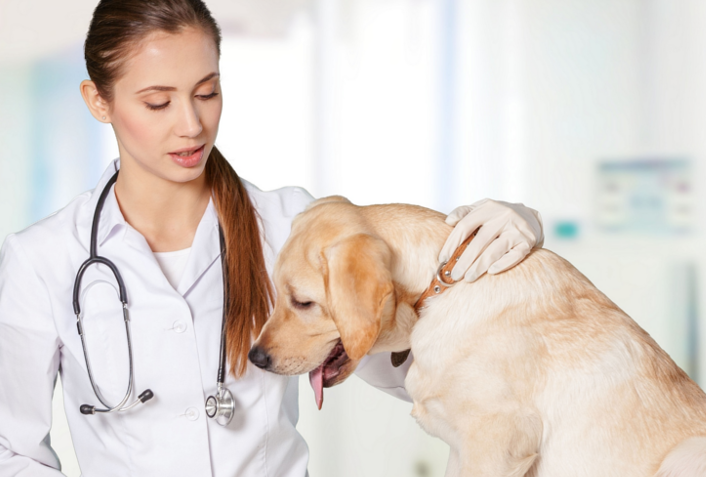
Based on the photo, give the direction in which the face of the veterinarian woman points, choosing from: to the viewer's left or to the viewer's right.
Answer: to the viewer's right

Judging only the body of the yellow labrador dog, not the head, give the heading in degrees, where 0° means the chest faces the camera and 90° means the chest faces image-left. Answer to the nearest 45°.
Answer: approximately 90°

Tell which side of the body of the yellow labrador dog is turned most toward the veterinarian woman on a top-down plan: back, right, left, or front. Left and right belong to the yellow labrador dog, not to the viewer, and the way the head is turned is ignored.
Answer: front
